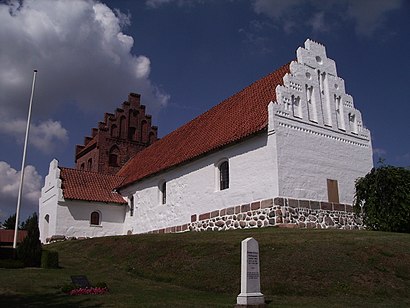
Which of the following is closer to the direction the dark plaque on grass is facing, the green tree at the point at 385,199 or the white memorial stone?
the white memorial stone

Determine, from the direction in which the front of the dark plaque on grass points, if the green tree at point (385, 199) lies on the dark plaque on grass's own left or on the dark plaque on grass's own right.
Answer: on the dark plaque on grass's own left

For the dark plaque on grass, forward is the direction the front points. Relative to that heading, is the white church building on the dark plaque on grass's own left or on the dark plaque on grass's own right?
on the dark plaque on grass's own left

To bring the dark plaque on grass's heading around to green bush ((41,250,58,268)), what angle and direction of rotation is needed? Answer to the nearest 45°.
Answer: approximately 180°

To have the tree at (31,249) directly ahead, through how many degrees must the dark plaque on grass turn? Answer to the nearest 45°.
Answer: approximately 180°

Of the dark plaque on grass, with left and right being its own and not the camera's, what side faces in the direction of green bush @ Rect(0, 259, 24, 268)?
back

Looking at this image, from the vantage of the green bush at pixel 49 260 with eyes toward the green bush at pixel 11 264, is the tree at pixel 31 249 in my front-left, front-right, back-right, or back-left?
front-right

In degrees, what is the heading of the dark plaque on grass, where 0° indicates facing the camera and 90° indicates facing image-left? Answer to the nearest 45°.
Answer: approximately 0°

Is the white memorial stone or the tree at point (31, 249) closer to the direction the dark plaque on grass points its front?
the white memorial stone

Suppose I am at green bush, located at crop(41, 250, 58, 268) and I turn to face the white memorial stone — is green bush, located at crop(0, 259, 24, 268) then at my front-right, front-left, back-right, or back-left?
back-right
